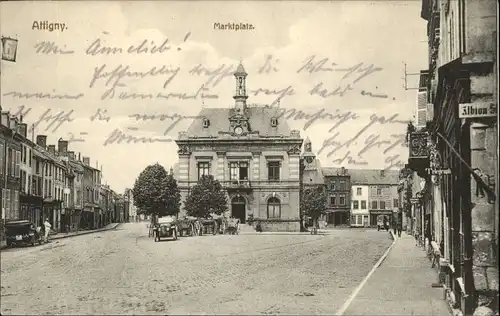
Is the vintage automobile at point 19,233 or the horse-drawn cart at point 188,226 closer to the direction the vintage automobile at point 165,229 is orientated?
the vintage automobile

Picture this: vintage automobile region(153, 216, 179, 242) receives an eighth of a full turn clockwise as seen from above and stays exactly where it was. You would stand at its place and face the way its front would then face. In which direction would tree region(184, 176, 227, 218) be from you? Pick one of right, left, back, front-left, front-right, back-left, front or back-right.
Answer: back-right

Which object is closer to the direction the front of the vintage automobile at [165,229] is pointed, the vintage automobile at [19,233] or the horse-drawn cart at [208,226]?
the vintage automobile

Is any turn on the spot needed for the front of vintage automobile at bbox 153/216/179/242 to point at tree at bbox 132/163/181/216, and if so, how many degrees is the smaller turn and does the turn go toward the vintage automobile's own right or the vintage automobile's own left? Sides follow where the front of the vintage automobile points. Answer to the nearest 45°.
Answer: approximately 180°

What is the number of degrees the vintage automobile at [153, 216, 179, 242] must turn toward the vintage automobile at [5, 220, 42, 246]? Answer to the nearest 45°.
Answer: approximately 45° to its right

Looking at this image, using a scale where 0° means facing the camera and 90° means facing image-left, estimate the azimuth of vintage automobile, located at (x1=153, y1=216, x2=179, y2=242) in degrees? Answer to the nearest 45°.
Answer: approximately 0°

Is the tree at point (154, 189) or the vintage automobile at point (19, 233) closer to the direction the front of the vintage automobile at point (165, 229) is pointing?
the vintage automobile

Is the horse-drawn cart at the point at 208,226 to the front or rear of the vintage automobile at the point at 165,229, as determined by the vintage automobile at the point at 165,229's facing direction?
to the rear
